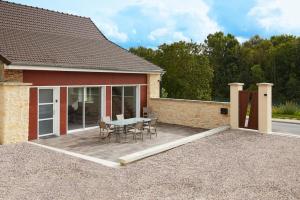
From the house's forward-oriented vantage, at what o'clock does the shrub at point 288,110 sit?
The shrub is roughly at 10 o'clock from the house.

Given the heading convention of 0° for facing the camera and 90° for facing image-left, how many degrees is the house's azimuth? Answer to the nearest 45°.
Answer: approximately 315°

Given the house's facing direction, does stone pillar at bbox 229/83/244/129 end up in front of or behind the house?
in front

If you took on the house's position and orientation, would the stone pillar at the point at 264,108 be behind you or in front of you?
in front

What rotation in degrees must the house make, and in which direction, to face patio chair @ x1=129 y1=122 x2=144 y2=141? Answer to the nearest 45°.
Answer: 0° — it already faces it
